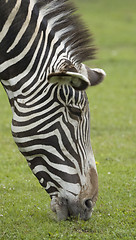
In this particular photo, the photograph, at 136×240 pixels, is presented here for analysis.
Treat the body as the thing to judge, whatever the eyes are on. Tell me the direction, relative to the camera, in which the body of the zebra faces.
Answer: to the viewer's right
